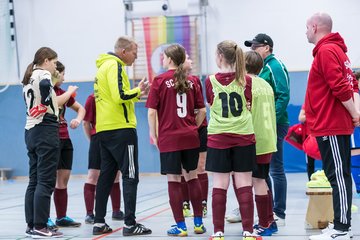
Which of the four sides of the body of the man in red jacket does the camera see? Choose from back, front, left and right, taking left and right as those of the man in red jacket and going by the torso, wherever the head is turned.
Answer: left

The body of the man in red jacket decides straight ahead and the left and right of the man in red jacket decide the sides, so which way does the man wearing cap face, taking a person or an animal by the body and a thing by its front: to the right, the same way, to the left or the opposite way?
the same way

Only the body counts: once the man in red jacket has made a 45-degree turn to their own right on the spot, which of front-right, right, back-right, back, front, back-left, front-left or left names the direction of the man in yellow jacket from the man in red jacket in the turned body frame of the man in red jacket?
front-left

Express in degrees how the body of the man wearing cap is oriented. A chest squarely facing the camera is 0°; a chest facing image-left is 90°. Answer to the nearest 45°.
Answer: approximately 90°

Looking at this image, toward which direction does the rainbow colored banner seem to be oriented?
toward the camera

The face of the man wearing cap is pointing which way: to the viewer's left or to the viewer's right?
to the viewer's left

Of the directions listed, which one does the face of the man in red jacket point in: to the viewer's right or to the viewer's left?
to the viewer's left

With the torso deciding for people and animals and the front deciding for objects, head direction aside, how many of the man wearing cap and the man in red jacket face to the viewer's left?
2

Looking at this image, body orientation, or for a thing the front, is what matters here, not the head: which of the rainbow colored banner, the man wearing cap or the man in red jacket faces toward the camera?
the rainbow colored banner

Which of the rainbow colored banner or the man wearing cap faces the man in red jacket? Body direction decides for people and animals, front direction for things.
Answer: the rainbow colored banner

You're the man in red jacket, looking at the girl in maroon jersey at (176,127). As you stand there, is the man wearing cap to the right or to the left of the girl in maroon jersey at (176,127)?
right

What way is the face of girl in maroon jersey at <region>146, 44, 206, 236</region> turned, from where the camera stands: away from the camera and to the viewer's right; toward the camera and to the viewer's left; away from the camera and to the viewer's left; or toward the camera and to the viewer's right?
away from the camera and to the viewer's left

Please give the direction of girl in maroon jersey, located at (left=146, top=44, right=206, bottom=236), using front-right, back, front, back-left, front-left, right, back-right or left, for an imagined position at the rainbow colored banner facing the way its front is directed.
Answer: front

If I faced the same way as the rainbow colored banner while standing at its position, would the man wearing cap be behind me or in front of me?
in front

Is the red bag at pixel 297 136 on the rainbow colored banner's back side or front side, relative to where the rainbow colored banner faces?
on the front side

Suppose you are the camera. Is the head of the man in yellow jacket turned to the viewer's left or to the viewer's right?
to the viewer's right

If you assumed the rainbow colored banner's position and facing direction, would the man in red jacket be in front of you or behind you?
in front

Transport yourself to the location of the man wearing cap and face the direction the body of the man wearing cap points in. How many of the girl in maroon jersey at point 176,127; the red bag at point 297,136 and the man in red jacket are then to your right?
1

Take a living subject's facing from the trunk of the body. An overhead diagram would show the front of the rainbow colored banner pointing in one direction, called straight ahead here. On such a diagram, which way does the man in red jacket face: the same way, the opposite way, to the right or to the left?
to the right
